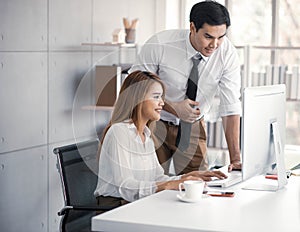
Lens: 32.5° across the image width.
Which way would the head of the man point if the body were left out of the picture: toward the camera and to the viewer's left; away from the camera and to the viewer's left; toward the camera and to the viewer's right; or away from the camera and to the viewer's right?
toward the camera and to the viewer's right

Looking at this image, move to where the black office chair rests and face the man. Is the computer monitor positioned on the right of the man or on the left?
right

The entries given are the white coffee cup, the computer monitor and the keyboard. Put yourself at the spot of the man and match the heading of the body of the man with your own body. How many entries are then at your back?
0

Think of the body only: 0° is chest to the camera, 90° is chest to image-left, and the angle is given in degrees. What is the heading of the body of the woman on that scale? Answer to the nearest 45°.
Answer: approximately 315°

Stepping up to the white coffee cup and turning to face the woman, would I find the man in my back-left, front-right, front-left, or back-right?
front-right

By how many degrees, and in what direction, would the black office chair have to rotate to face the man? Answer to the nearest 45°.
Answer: approximately 90° to its left

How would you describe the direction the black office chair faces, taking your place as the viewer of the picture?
facing the viewer and to the right of the viewer

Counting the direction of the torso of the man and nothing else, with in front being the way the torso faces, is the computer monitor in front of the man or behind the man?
in front

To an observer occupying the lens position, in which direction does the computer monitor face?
facing away from the viewer and to the left of the viewer

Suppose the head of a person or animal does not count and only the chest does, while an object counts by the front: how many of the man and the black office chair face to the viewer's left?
0

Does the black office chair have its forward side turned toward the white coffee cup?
yes

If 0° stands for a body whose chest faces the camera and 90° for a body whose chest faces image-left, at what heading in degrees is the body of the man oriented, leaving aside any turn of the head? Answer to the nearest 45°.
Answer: approximately 315°

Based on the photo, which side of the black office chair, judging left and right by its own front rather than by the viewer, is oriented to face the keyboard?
front

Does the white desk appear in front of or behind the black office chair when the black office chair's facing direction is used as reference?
in front

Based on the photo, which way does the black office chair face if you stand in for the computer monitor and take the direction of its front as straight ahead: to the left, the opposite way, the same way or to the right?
the opposite way
